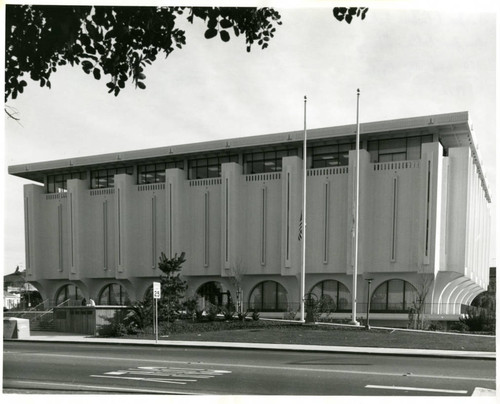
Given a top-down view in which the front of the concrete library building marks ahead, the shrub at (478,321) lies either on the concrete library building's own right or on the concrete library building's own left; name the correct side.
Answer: on the concrete library building's own left

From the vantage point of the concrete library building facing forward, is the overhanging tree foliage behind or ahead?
ahead

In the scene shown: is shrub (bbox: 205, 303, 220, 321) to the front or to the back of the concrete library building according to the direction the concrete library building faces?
to the front

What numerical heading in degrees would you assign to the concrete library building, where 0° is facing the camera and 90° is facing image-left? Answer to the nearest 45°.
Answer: approximately 45°
